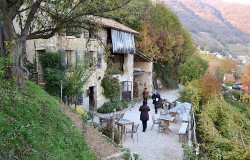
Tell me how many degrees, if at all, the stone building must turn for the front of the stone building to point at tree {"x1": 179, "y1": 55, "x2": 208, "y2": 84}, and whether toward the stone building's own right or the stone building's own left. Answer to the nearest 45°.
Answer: approximately 90° to the stone building's own left

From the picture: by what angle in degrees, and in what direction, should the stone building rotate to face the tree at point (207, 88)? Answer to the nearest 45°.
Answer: approximately 45° to its left

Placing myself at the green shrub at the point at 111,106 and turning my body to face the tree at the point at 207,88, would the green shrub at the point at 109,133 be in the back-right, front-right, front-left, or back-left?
back-right

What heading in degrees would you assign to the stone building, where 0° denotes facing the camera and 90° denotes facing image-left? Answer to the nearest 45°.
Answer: approximately 315°

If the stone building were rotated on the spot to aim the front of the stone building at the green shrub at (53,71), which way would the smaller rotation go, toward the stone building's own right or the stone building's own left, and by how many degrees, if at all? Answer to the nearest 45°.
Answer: approximately 90° to the stone building's own right

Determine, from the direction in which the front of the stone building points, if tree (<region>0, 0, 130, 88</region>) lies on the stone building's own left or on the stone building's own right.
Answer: on the stone building's own right
